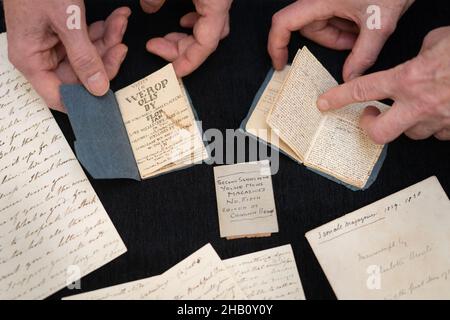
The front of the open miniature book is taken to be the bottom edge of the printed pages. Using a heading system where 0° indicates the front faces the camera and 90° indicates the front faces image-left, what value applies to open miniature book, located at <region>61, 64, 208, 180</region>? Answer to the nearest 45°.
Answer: approximately 0°

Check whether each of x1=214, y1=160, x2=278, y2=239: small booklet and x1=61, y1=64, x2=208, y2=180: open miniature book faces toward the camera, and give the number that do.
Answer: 2
